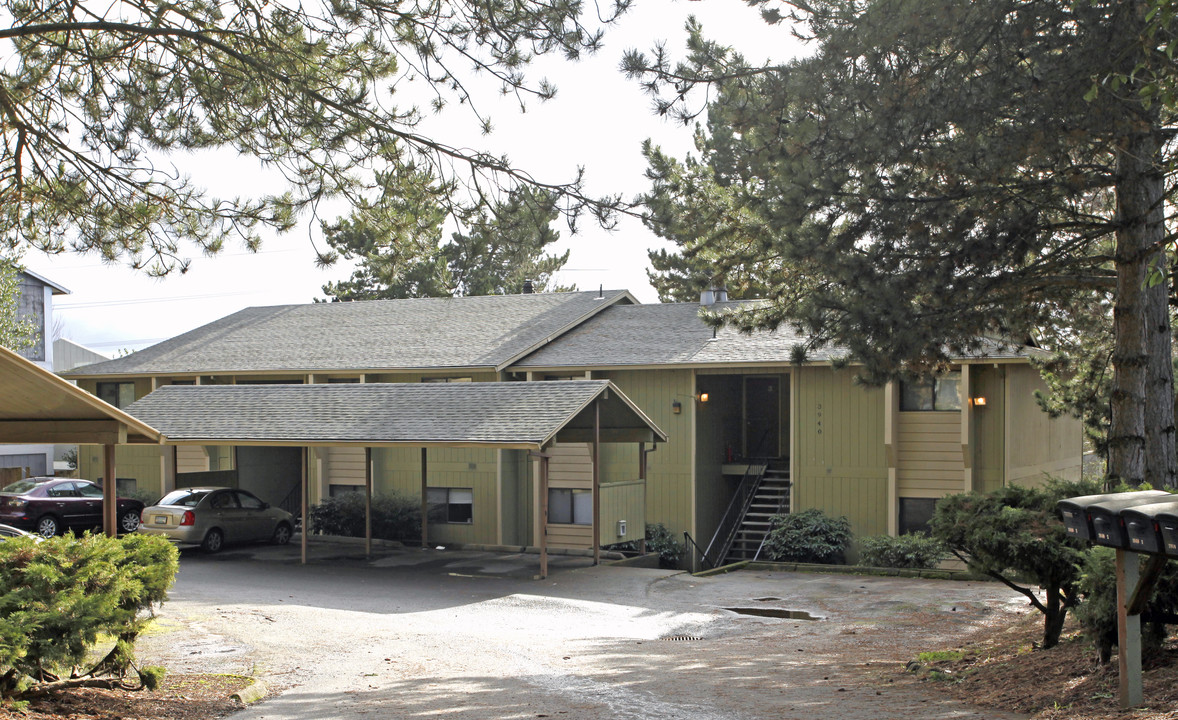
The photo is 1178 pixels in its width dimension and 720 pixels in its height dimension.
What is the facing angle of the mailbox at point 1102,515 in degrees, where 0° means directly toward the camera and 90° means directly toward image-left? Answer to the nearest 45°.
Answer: approximately 45°

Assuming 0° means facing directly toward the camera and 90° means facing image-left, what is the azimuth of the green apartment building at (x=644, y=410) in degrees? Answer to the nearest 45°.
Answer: approximately 0°

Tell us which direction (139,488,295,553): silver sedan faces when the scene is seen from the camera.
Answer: facing away from the viewer and to the right of the viewer

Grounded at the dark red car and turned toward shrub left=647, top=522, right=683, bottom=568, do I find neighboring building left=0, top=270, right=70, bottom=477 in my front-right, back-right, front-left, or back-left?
back-left

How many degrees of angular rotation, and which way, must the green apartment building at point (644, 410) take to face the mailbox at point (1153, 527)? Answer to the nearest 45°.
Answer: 0° — it already faces it
